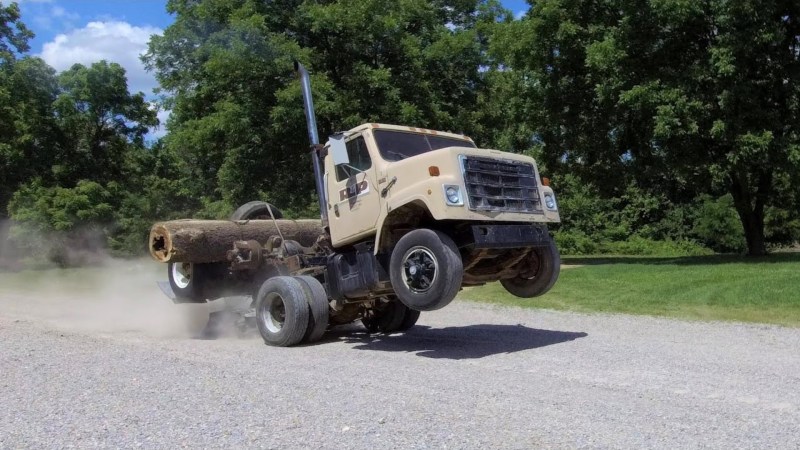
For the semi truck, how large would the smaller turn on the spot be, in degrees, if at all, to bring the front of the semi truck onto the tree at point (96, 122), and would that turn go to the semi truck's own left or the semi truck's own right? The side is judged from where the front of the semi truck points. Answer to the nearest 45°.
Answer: approximately 180°

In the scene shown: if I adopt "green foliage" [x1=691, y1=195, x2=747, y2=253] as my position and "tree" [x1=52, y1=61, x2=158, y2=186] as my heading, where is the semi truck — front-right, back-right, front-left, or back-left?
front-left

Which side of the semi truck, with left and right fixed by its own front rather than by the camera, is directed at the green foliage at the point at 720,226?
left

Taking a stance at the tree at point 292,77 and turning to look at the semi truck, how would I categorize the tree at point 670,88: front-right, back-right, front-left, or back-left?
front-left

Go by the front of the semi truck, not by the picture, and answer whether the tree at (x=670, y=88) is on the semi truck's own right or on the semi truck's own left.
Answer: on the semi truck's own left

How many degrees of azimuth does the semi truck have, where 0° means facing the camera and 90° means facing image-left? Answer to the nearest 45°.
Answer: approximately 315°

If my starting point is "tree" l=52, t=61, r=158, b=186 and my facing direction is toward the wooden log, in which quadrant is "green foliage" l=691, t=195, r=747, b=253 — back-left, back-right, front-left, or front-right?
front-left

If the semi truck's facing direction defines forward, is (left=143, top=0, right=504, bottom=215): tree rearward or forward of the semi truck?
rearward
